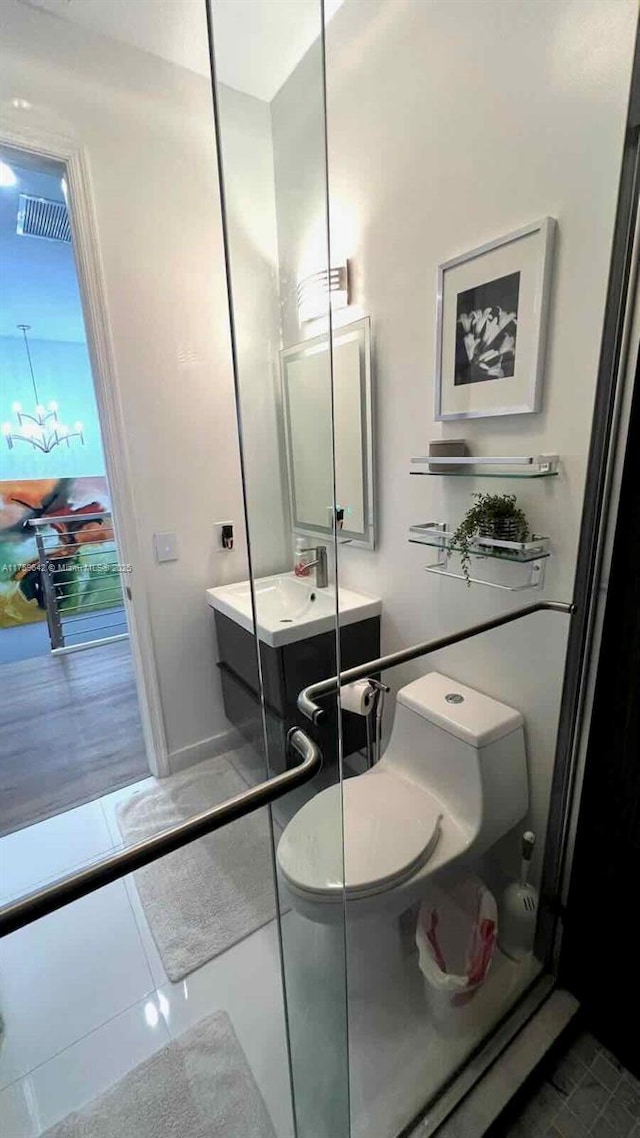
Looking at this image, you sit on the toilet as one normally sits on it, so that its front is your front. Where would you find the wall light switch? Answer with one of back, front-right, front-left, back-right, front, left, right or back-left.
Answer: right

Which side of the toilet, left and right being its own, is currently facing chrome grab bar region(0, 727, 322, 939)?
front

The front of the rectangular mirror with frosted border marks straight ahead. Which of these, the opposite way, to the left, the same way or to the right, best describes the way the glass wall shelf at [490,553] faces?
the same way

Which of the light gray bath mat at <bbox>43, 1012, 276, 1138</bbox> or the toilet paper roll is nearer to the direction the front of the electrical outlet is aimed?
the toilet paper roll

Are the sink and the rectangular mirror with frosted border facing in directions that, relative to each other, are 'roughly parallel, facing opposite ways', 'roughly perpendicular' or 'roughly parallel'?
roughly parallel

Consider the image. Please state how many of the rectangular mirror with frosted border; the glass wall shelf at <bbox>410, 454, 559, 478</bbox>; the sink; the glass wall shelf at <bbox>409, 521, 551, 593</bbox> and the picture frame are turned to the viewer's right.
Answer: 0

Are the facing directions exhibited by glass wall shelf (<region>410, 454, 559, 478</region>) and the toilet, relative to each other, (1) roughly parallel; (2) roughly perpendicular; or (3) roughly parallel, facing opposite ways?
roughly parallel

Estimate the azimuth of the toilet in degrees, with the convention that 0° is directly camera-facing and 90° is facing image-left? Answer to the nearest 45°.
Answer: approximately 45°

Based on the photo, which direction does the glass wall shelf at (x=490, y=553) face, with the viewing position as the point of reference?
facing the viewer and to the left of the viewer

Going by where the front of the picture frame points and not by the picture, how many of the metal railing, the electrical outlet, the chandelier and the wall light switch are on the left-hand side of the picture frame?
0

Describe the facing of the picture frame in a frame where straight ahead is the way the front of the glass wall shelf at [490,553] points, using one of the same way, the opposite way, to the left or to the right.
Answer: the same way

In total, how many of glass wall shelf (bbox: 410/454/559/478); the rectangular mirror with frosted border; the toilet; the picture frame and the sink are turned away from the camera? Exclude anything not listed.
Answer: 0
